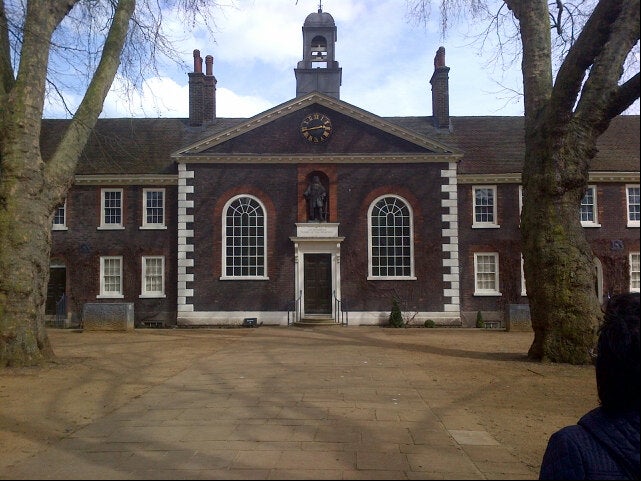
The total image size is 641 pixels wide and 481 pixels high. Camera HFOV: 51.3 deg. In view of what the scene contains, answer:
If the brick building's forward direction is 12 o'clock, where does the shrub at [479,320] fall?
The shrub is roughly at 9 o'clock from the brick building.

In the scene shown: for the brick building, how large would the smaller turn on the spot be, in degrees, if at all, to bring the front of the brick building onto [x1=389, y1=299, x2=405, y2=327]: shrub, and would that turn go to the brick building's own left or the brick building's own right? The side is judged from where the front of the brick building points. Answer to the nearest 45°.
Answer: approximately 90° to the brick building's own left

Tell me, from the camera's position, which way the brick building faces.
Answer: facing the viewer
